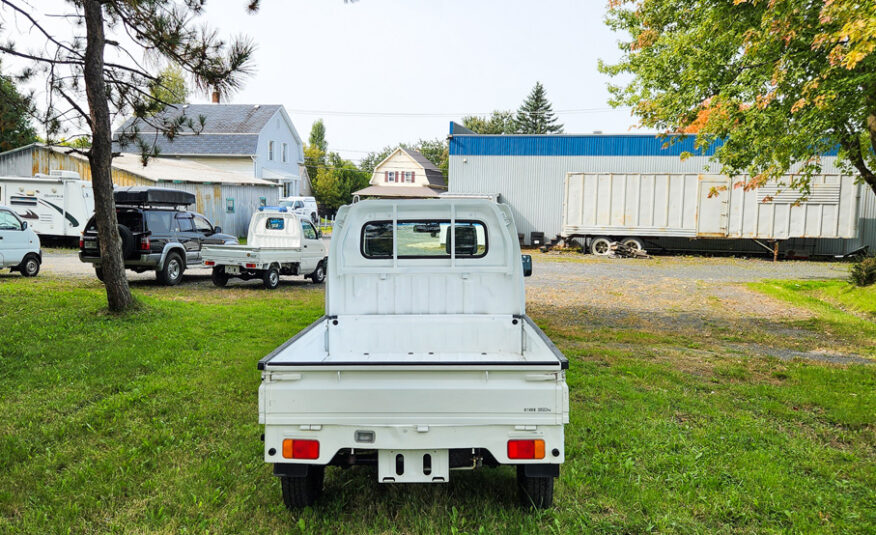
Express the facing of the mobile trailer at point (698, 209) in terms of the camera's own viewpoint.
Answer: facing to the right of the viewer

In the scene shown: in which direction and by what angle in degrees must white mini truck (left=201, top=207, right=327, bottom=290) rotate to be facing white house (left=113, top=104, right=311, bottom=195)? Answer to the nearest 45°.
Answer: approximately 45° to its left

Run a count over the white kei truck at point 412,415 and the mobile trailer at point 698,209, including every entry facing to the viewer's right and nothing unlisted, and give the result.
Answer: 1

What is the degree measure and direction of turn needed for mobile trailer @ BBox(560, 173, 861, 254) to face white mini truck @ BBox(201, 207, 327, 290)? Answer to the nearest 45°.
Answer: approximately 135° to its right

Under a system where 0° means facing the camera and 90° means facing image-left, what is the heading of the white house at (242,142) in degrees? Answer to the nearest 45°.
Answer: approximately 315°

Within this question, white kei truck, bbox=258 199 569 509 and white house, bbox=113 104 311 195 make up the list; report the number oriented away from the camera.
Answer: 1

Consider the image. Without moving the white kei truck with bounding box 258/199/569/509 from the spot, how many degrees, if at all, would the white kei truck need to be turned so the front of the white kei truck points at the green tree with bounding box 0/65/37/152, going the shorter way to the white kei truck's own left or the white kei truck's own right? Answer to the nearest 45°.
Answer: approximately 45° to the white kei truck's own left

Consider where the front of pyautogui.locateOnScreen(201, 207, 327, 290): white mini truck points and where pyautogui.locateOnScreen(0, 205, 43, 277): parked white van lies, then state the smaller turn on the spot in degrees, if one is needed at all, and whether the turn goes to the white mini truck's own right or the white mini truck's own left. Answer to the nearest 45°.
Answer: approximately 135° to the white mini truck's own left

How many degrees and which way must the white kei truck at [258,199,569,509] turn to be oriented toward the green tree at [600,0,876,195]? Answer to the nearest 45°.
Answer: approximately 45° to its right

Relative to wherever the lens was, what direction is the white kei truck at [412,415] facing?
facing away from the viewer

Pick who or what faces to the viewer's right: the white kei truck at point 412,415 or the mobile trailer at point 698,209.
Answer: the mobile trailer

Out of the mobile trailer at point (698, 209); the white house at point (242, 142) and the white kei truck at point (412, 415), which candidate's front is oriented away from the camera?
the white kei truck

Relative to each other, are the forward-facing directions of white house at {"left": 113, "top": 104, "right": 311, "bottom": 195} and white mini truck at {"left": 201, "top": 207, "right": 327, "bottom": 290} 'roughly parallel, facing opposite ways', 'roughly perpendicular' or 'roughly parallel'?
roughly perpendicular
